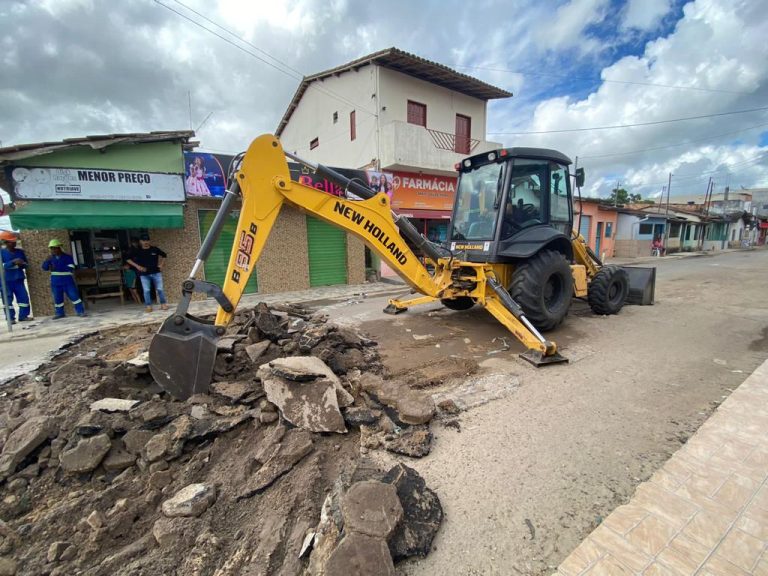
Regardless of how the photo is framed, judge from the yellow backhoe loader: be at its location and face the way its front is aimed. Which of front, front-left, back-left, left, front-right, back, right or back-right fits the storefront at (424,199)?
front-left

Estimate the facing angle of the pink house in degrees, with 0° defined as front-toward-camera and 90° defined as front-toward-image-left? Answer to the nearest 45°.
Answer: approximately 315°

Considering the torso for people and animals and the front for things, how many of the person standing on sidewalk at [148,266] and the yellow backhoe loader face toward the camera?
1

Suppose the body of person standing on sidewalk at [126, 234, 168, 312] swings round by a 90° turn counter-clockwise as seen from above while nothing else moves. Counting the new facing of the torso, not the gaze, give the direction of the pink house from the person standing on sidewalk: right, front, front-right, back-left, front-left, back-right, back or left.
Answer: front

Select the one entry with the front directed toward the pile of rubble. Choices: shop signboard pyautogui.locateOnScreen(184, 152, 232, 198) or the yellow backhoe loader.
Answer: the shop signboard

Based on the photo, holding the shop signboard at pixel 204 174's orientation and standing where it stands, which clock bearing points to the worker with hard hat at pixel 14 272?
The worker with hard hat is roughly at 3 o'clock from the shop signboard.

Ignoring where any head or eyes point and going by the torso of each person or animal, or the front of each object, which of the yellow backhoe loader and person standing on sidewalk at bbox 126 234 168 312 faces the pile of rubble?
the person standing on sidewalk

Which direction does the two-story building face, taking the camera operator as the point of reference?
facing the viewer and to the right of the viewer

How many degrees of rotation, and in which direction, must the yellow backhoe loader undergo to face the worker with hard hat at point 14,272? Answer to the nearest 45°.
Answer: approximately 135° to its left

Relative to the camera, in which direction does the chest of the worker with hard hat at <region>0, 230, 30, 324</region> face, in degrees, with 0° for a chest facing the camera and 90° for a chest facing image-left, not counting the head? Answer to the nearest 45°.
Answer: approximately 315°

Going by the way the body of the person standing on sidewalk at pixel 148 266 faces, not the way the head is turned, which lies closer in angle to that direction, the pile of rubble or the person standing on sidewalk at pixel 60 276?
the pile of rubble
